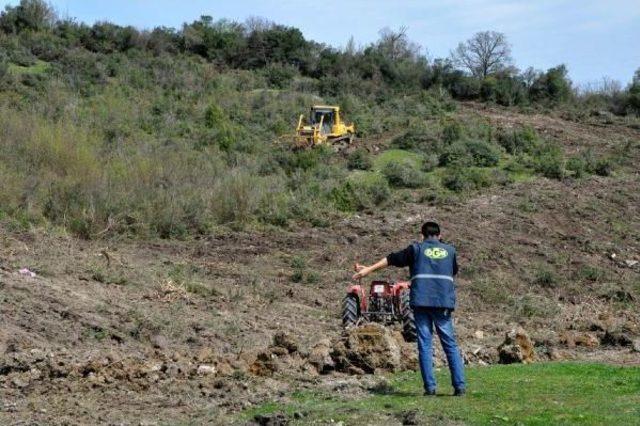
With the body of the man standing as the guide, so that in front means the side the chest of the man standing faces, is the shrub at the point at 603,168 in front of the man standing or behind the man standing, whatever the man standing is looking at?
in front

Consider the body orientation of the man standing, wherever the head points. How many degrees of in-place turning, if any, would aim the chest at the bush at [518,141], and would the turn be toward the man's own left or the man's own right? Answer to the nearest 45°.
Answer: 0° — they already face it

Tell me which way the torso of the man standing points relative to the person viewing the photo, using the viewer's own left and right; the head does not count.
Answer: facing away from the viewer

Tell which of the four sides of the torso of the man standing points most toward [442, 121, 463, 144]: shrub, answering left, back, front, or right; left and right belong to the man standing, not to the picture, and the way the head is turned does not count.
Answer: front

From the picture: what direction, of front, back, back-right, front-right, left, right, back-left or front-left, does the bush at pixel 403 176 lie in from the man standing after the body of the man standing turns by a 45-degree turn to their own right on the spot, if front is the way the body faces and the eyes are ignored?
front-left

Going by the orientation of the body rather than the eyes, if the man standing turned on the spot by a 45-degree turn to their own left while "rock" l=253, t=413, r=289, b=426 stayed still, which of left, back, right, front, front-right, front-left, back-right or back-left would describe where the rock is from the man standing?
left

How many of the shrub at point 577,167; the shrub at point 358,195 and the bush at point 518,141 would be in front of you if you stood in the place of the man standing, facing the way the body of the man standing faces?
3

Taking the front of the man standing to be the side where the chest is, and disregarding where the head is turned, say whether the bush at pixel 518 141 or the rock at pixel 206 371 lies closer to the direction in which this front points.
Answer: the bush

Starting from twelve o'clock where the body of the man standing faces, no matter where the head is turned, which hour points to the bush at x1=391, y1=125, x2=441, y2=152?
The bush is roughly at 12 o'clock from the man standing.

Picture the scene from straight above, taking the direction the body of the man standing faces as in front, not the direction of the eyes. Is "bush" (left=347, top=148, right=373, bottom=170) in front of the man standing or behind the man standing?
in front

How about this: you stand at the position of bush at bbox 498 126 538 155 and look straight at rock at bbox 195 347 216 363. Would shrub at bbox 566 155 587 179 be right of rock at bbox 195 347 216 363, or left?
left

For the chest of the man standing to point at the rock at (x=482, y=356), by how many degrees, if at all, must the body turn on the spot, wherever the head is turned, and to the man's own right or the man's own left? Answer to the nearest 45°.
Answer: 0° — they already face it

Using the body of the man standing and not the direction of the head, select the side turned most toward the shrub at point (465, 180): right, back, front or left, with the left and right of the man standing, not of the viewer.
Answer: front

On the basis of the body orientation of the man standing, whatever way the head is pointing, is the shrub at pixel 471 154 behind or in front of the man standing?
in front

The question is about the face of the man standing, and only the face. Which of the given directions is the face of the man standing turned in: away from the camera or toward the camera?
away from the camera

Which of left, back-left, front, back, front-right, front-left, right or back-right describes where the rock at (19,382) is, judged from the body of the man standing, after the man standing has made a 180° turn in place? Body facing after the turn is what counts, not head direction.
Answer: right

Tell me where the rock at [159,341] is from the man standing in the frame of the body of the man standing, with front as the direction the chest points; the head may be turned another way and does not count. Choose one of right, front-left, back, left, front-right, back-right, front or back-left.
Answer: front-left
